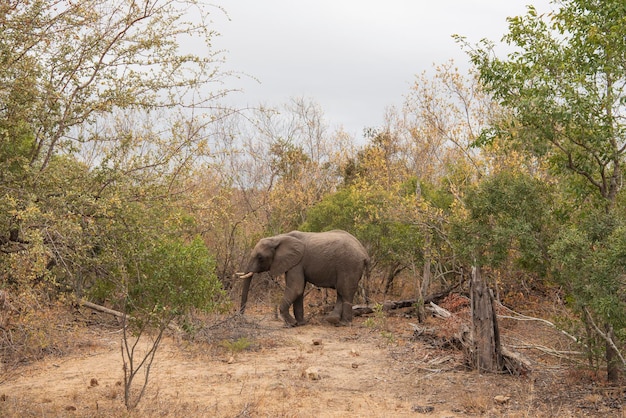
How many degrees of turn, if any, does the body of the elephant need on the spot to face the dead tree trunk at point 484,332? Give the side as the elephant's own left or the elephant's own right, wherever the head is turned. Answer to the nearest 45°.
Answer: approximately 135° to the elephant's own left

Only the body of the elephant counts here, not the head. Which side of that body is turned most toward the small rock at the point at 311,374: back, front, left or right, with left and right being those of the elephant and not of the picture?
left

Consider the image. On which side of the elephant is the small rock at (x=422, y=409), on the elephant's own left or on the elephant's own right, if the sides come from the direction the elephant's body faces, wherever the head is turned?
on the elephant's own left

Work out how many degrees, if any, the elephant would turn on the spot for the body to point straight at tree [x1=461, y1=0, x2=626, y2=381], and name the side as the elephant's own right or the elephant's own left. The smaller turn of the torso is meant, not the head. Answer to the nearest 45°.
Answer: approximately 135° to the elephant's own left

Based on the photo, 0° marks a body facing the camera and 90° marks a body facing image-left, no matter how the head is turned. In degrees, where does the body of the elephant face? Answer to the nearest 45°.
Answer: approximately 90°

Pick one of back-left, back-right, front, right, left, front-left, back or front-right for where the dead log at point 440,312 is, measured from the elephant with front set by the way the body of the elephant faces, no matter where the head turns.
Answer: back-left
